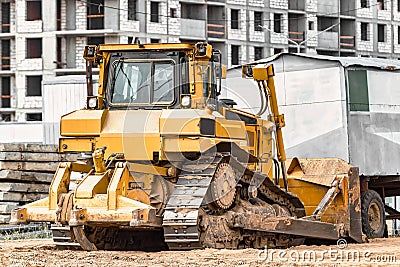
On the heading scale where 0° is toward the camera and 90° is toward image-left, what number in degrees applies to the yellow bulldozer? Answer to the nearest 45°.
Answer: approximately 225°

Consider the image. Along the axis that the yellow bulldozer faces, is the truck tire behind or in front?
in front
